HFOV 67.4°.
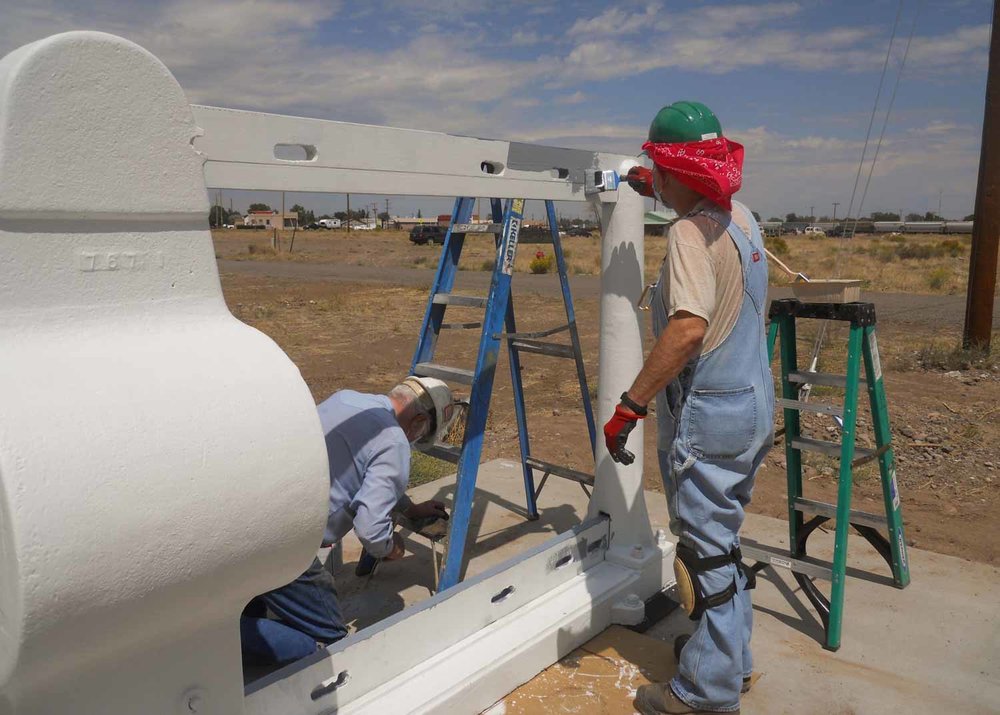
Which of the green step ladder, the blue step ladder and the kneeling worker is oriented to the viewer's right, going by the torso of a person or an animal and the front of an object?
the kneeling worker

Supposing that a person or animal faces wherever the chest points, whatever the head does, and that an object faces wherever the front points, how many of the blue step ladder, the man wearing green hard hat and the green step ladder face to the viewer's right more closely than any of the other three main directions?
0

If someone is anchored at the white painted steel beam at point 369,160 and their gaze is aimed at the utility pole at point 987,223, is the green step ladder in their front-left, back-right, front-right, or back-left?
front-right

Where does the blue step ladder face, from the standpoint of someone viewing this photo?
facing the viewer and to the left of the viewer

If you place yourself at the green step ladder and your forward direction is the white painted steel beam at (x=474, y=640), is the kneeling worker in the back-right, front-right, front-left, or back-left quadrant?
front-right

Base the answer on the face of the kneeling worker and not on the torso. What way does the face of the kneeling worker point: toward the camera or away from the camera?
away from the camera

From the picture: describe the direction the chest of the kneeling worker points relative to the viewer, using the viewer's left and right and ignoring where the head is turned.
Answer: facing to the right of the viewer

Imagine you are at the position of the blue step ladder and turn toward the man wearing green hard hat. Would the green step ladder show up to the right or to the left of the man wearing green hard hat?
left

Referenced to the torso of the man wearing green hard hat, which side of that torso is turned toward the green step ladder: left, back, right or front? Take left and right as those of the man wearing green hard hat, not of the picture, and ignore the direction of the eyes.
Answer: right

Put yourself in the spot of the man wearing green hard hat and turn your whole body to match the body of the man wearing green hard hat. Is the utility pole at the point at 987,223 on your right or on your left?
on your right

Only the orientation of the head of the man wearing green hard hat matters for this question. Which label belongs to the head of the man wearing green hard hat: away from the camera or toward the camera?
away from the camera

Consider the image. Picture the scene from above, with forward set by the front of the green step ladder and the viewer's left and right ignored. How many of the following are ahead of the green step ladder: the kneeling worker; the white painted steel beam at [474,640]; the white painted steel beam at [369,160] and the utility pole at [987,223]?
3

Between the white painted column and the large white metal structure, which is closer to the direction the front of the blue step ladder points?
the large white metal structure

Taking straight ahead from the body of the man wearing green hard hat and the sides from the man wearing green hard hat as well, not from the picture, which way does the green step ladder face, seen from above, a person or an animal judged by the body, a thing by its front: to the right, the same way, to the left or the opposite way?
to the left

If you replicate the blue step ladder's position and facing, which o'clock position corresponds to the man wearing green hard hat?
The man wearing green hard hat is roughly at 9 o'clock from the blue step ladder.

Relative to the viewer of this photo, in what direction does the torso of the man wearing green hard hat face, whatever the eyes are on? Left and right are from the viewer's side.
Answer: facing away from the viewer and to the left of the viewer

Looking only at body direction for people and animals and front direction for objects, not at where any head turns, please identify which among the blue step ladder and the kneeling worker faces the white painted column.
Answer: the kneeling worker
